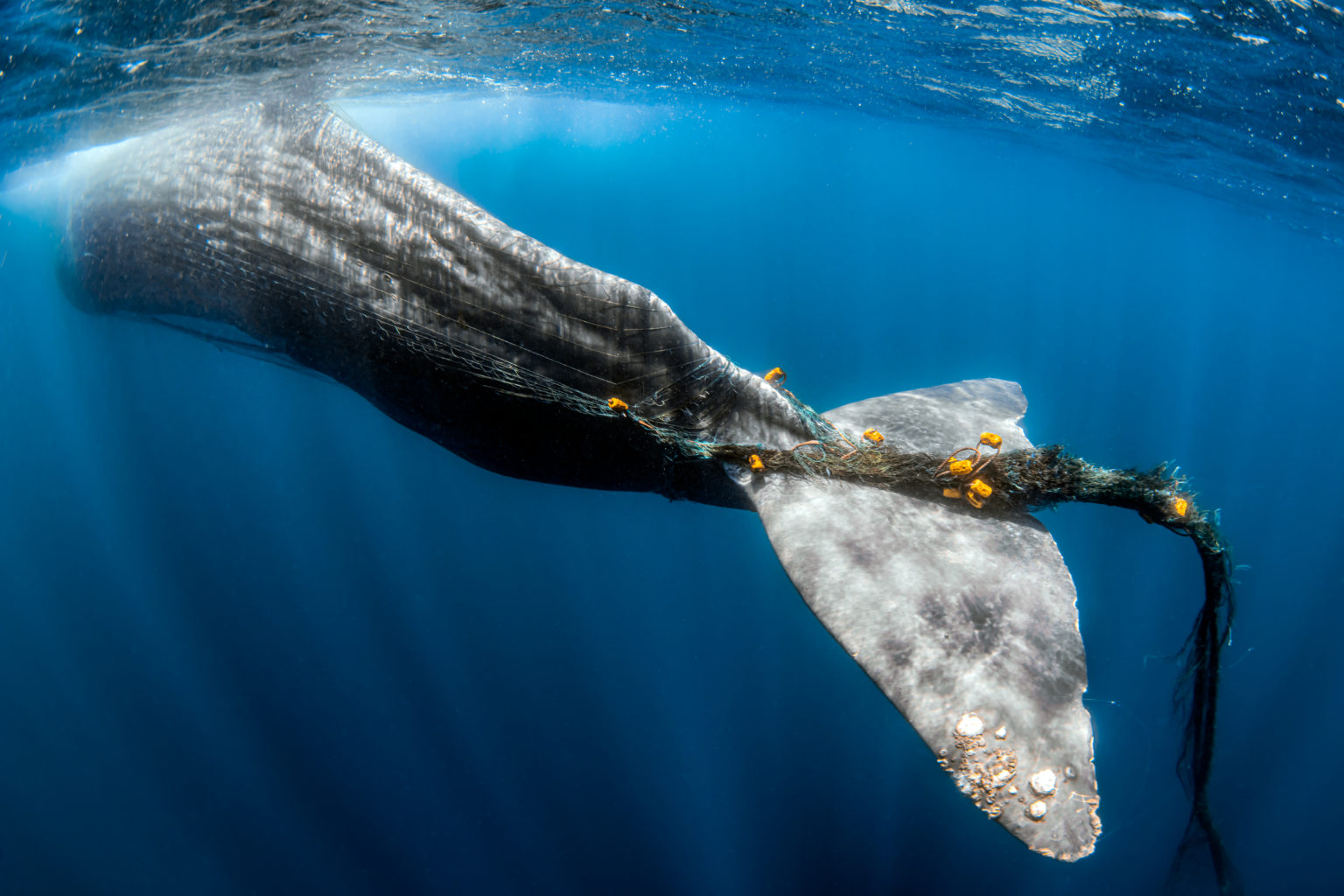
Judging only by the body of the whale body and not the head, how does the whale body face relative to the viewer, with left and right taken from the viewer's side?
facing away from the viewer and to the left of the viewer
